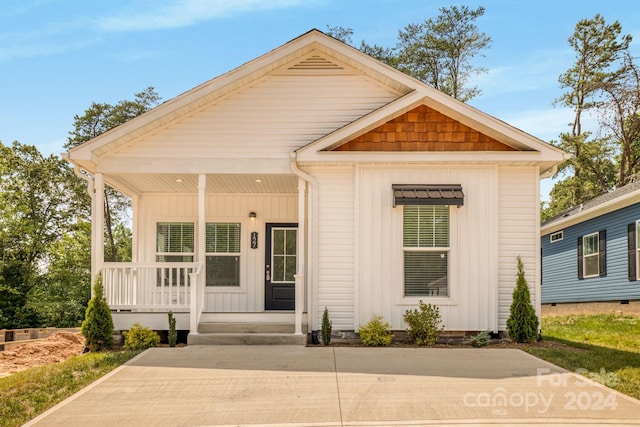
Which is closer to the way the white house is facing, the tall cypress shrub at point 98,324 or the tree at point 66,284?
the tall cypress shrub

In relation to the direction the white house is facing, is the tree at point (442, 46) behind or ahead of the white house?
behind

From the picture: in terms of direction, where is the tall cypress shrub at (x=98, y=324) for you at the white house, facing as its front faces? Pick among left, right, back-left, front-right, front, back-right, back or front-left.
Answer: right

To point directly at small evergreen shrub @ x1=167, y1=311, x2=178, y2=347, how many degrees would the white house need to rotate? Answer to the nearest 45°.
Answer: approximately 90° to its right

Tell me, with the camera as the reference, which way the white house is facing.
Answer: facing the viewer

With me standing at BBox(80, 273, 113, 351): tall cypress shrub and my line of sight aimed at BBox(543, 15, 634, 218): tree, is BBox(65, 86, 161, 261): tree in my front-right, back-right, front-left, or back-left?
front-left
